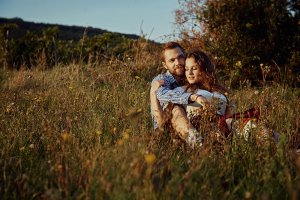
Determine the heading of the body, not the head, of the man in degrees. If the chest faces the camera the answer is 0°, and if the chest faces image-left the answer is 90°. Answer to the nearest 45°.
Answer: approximately 315°
